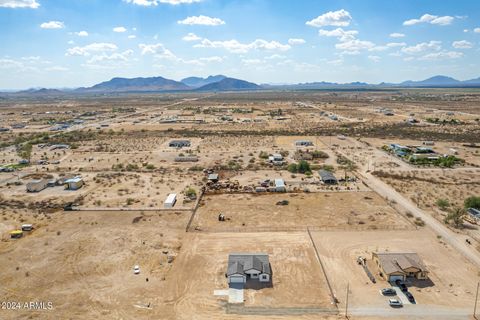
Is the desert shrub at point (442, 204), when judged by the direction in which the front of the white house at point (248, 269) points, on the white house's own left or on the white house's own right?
on the white house's own left

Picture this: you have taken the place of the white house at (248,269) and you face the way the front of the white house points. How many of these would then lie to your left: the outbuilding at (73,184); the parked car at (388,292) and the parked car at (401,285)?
2

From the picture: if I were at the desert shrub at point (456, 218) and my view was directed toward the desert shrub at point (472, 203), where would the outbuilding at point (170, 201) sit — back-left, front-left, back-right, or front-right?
back-left

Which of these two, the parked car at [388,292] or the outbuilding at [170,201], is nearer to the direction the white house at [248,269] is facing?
the parked car

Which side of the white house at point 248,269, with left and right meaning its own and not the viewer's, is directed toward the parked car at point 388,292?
left

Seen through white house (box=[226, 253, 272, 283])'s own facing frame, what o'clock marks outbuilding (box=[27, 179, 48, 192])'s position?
The outbuilding is roughly at 4 o'clock from the white house.

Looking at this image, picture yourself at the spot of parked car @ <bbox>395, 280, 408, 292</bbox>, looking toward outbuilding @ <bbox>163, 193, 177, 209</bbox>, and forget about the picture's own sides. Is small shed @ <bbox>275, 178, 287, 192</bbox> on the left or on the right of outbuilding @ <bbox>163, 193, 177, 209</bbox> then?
right

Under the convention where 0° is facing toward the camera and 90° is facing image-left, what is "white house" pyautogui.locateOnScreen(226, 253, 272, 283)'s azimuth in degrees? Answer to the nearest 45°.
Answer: approximately 0°

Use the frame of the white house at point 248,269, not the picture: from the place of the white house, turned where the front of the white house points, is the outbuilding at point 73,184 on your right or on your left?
on your right

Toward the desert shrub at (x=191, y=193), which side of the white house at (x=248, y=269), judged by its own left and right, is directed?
back

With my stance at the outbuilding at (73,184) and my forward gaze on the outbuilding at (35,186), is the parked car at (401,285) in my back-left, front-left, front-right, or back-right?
back-left

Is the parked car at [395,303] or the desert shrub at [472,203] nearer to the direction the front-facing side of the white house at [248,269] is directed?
the parked car

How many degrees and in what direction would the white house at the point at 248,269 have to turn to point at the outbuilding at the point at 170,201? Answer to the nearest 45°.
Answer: approximately 135° to its right

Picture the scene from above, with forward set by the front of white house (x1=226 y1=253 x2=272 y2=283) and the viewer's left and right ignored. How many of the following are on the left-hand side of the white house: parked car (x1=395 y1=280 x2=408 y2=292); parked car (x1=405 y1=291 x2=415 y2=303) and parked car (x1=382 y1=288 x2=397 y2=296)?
3

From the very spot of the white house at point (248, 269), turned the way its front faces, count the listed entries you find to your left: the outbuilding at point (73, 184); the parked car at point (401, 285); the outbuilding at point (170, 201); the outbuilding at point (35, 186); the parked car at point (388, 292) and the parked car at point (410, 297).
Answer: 3

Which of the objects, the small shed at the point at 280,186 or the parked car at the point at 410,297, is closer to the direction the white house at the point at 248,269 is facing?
the parked car

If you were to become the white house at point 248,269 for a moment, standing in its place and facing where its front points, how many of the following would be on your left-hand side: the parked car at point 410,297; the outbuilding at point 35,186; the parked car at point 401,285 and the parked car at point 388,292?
3

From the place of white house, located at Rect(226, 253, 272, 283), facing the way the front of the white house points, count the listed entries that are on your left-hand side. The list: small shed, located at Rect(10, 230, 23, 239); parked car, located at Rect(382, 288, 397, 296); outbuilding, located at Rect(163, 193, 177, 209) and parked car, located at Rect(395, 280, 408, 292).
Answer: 2
